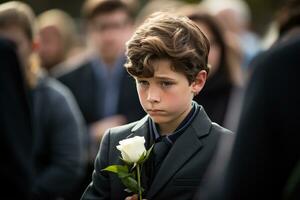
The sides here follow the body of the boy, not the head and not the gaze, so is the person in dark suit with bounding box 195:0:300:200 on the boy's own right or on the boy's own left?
on the boy's own left

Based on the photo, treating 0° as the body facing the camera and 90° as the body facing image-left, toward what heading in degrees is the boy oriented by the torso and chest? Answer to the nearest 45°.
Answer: approximately 45°

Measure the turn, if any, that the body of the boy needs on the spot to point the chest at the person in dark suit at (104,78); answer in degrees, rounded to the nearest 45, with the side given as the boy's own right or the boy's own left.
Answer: approximately 135° to the boy's own right
